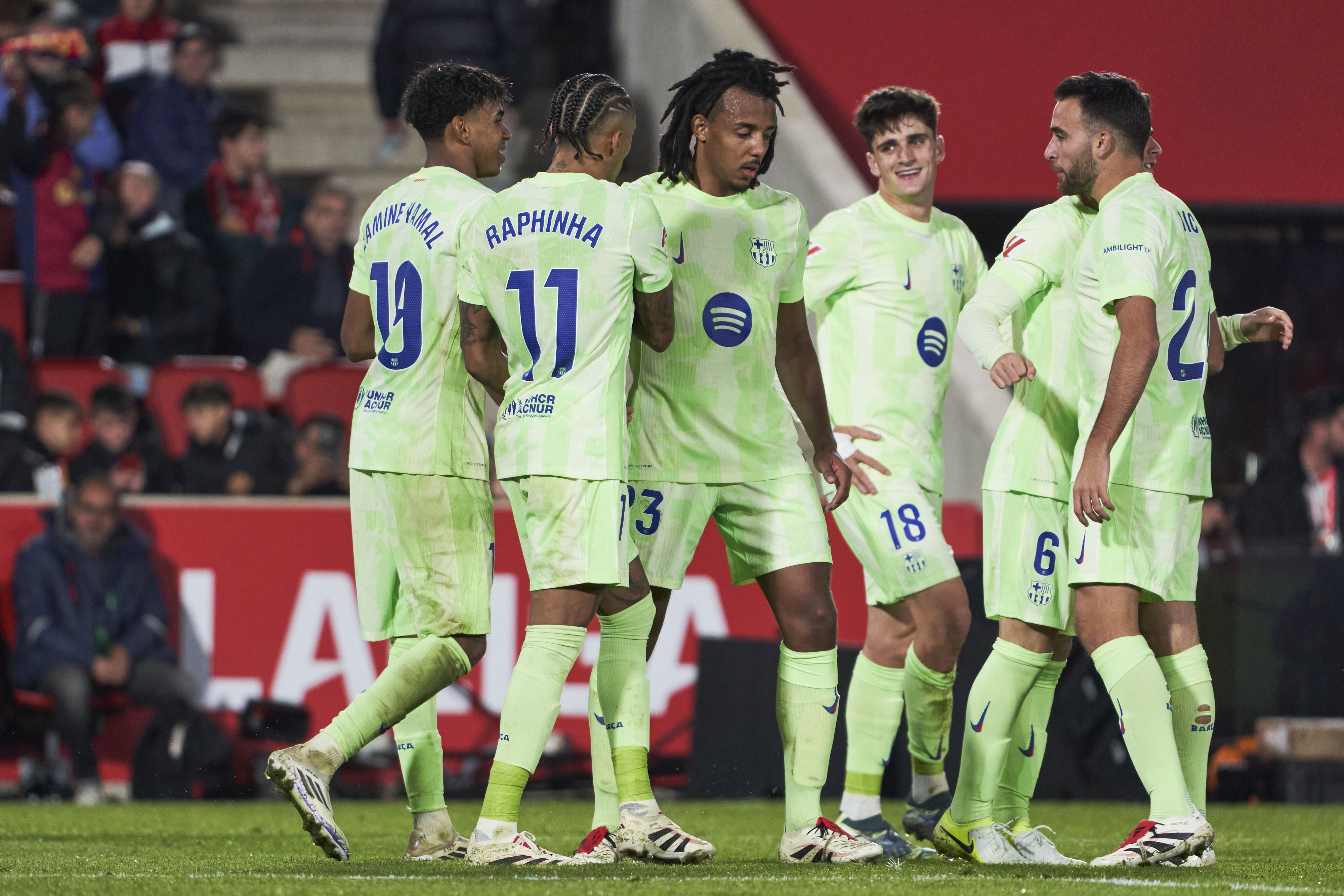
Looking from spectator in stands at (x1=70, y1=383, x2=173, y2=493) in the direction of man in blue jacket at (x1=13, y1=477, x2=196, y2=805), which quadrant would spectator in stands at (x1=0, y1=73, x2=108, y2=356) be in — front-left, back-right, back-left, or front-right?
back-right

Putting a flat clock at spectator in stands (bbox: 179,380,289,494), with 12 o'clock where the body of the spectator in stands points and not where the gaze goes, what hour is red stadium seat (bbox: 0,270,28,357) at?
The red stadium seat is roughly at 3 o'clock from the spectator in stands.

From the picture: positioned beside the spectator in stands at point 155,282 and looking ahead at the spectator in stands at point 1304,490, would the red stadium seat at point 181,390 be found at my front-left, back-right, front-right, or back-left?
front-right

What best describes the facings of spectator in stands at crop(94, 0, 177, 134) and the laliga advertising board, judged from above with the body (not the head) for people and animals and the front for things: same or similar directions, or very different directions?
same or similar directions

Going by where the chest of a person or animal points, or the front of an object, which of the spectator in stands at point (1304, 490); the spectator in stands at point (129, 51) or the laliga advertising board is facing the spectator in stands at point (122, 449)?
the spectator in stands at point (129, 51)

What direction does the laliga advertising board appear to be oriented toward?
toward the camera

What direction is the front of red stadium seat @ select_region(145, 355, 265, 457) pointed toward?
toward the camera

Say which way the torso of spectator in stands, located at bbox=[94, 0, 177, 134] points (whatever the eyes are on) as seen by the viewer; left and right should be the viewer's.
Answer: facing the viewer

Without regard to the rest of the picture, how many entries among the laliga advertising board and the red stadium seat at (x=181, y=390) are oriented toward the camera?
2

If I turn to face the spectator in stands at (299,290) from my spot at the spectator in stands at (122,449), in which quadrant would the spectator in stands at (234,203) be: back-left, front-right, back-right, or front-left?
front-left

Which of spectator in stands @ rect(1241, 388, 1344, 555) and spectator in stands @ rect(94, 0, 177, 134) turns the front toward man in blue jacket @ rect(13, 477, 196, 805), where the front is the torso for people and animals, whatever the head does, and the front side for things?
spectator in stands @ rect(94, 0, 177, 134)
